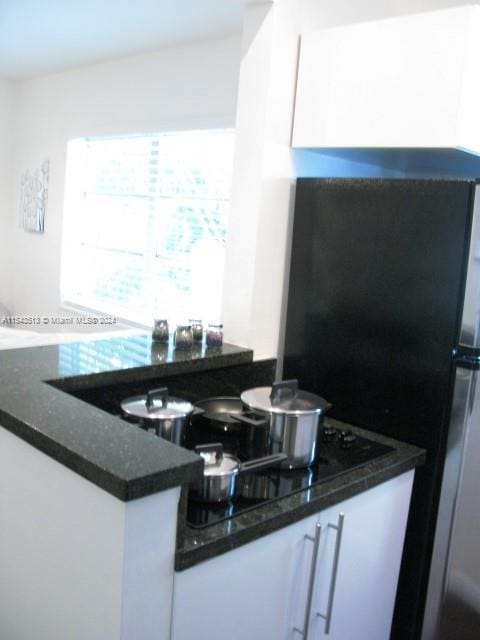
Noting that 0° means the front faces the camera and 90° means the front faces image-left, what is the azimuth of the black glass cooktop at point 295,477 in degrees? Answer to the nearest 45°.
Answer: approximately 315°

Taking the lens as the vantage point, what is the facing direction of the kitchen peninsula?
facing the viewer and to the right of the viewer

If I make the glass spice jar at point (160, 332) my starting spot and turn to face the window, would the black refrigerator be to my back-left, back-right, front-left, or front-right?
back-right

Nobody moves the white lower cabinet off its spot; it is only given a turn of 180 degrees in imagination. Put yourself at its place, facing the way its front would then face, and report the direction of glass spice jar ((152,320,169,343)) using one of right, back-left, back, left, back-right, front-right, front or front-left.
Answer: front

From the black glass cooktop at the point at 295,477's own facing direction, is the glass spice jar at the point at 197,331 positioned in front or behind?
behind

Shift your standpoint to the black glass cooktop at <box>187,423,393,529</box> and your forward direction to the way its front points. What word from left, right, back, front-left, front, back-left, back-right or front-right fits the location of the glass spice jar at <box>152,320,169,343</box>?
back

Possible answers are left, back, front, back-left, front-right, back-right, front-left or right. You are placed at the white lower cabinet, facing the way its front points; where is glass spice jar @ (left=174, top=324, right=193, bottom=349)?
back
